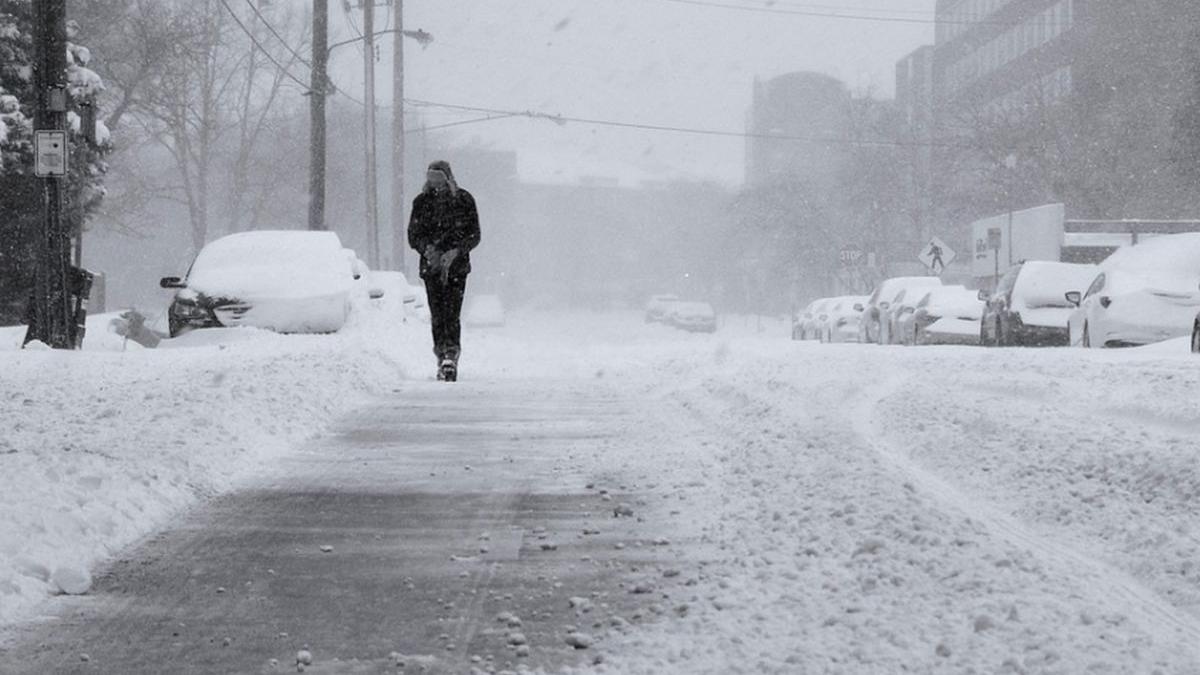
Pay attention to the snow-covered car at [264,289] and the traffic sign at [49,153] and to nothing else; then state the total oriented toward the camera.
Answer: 2

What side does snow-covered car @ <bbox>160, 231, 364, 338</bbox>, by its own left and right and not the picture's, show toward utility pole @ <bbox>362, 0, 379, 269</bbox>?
back

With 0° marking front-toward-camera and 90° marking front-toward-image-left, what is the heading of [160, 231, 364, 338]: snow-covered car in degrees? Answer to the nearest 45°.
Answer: approximately 0°

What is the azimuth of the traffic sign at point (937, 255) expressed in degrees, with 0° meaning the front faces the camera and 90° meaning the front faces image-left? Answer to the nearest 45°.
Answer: approximately 0°

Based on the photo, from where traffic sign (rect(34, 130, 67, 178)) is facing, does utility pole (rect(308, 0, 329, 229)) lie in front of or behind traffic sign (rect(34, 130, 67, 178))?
behind

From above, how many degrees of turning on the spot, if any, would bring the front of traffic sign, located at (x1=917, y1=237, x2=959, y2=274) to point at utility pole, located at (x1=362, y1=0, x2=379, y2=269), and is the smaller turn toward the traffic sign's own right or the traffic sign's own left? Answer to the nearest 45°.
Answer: approximately 45° to the traffic sign's own right

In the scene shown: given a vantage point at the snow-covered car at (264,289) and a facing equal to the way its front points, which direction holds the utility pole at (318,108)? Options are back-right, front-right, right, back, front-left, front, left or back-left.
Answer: back

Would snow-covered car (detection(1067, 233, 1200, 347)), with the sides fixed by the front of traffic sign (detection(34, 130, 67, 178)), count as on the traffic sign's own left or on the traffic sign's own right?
on the traffic sign's own left

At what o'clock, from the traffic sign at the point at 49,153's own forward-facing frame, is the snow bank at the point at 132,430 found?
The snow bank is roughly at 12 o'clock from the traffic sign.

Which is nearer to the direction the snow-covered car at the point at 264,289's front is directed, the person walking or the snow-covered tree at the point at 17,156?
the person walking
